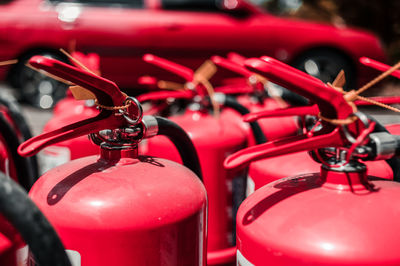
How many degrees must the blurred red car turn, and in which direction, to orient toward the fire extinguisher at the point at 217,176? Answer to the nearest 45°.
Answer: approximately 90° to its right

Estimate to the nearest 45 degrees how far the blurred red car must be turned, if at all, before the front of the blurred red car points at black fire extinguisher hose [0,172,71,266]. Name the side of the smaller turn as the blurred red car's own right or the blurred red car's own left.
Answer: approximately 90° to the blurred red car's own right

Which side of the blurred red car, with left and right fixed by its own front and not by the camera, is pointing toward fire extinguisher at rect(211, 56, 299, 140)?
right

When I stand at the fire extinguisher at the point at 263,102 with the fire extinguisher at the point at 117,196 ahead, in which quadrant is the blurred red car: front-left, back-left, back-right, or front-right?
back-right

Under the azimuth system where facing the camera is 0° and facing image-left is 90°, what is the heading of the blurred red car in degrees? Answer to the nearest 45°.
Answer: approximately 270°

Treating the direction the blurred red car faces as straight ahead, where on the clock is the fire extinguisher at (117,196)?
The fire extinguisher is roughly at 3 o'clock from the blurred red car.

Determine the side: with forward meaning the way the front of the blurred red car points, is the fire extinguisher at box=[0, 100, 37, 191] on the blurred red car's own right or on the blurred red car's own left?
on the blurred red car's own right
